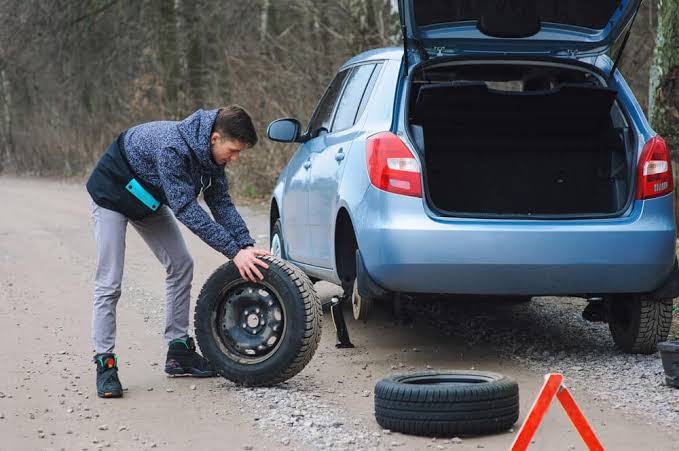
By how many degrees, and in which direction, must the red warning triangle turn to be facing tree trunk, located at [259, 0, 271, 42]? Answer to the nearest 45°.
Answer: approximately 180°

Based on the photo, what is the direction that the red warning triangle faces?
toward the camera

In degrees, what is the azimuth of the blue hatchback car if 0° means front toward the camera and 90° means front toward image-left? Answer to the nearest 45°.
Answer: approximately 135°

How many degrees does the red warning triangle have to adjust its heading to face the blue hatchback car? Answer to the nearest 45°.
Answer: approximately 180°

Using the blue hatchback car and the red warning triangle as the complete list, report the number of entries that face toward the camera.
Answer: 1

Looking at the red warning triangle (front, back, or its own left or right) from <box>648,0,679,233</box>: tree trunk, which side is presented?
back

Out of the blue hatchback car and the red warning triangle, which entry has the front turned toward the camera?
the red warning triangle

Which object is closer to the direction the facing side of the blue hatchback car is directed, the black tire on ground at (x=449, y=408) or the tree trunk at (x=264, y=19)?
the tree trunk

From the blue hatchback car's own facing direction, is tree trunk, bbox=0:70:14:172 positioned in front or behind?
in front

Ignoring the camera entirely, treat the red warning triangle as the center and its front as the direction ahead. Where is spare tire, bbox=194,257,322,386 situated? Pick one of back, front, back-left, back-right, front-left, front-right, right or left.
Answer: back-right
